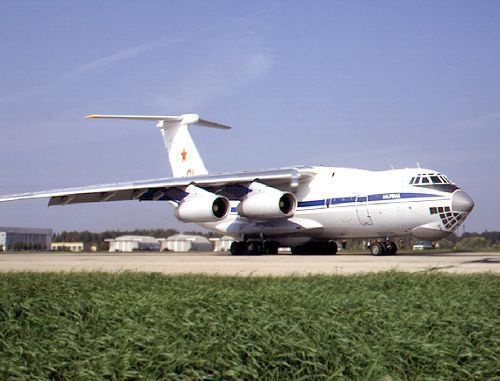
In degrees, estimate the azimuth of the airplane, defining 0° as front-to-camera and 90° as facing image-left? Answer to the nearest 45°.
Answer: approximately 315°
